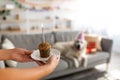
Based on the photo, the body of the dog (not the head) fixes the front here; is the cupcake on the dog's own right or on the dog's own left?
on the dog's own right

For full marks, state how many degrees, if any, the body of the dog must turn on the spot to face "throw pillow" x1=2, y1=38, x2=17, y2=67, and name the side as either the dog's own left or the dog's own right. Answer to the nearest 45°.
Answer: approximately 90° to the dog's own right

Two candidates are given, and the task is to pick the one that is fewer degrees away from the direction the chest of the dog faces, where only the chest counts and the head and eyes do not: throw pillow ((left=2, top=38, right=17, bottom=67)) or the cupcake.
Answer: the cupcake
